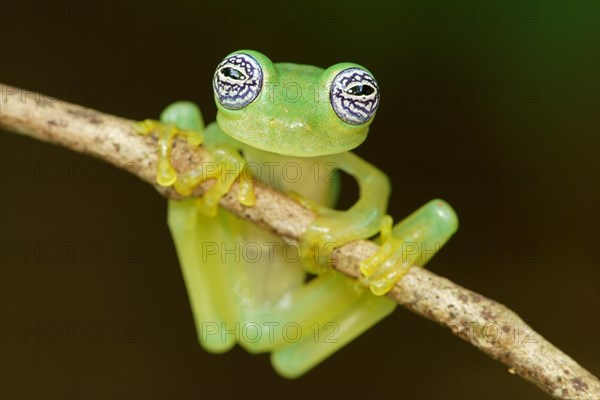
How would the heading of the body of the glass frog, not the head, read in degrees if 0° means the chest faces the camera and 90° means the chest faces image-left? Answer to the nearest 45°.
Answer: approximately 0°
